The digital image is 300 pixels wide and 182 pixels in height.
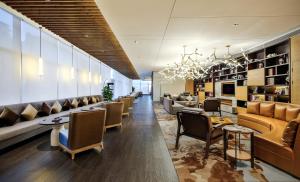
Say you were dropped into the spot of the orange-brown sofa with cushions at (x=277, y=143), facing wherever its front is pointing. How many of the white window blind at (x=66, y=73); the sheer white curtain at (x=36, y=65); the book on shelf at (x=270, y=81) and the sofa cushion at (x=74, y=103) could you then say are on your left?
0

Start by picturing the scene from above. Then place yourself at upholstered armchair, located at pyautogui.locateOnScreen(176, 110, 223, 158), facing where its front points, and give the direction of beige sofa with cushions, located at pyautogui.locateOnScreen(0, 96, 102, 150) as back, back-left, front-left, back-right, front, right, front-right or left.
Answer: back-left

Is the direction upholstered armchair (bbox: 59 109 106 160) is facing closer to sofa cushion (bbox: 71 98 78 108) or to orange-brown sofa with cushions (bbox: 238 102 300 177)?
the sofa cushion

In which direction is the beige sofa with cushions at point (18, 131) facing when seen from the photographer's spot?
facing the viewer and to the right of the viewer

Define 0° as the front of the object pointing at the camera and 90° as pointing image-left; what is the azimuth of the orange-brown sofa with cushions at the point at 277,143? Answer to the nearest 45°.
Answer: approximately 45°

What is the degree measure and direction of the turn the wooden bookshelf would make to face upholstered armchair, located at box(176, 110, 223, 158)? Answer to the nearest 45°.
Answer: approximately 45° to its left

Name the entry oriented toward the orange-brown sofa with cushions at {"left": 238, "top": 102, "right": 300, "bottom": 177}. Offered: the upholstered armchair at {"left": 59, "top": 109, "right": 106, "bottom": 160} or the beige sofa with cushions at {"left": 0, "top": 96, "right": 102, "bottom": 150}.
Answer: the beige sofa with cushions at {"left": 0, "top": 96, "right": 102, "bottom": 150}

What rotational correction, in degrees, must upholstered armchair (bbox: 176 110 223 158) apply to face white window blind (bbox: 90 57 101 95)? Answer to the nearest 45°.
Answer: approximately 90° to its left

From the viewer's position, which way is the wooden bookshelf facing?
facing the viewer and to the left of the viewer

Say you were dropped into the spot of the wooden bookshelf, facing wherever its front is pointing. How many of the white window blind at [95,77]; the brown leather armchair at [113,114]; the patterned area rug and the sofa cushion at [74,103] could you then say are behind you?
0

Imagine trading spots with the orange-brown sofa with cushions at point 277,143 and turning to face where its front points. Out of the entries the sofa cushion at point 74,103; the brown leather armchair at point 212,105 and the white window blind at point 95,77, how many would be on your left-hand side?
0

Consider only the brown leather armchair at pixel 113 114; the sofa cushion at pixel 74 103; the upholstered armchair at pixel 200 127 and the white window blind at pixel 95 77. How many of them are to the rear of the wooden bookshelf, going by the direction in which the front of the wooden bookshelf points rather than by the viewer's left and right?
0

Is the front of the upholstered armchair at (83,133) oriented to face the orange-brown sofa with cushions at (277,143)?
no

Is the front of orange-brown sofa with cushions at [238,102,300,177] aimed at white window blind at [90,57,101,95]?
no

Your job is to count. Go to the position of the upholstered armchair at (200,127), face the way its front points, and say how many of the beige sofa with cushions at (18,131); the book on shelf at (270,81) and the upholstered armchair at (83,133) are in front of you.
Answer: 1

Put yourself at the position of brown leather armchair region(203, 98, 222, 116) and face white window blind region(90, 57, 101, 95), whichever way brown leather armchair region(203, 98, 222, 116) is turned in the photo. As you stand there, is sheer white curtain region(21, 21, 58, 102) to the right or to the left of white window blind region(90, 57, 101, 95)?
left

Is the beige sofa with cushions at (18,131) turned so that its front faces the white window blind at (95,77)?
no

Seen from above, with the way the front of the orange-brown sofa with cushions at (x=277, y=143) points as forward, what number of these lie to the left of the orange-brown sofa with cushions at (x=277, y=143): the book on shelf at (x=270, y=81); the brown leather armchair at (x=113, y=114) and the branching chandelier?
0

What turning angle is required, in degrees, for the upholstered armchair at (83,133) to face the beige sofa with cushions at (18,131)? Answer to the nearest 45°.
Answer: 0° — it already faces it

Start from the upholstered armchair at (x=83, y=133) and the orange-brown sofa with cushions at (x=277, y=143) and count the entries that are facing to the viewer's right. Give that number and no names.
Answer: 0

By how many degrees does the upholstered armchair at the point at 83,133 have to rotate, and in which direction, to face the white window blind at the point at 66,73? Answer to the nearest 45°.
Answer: approximately 45° to its right
